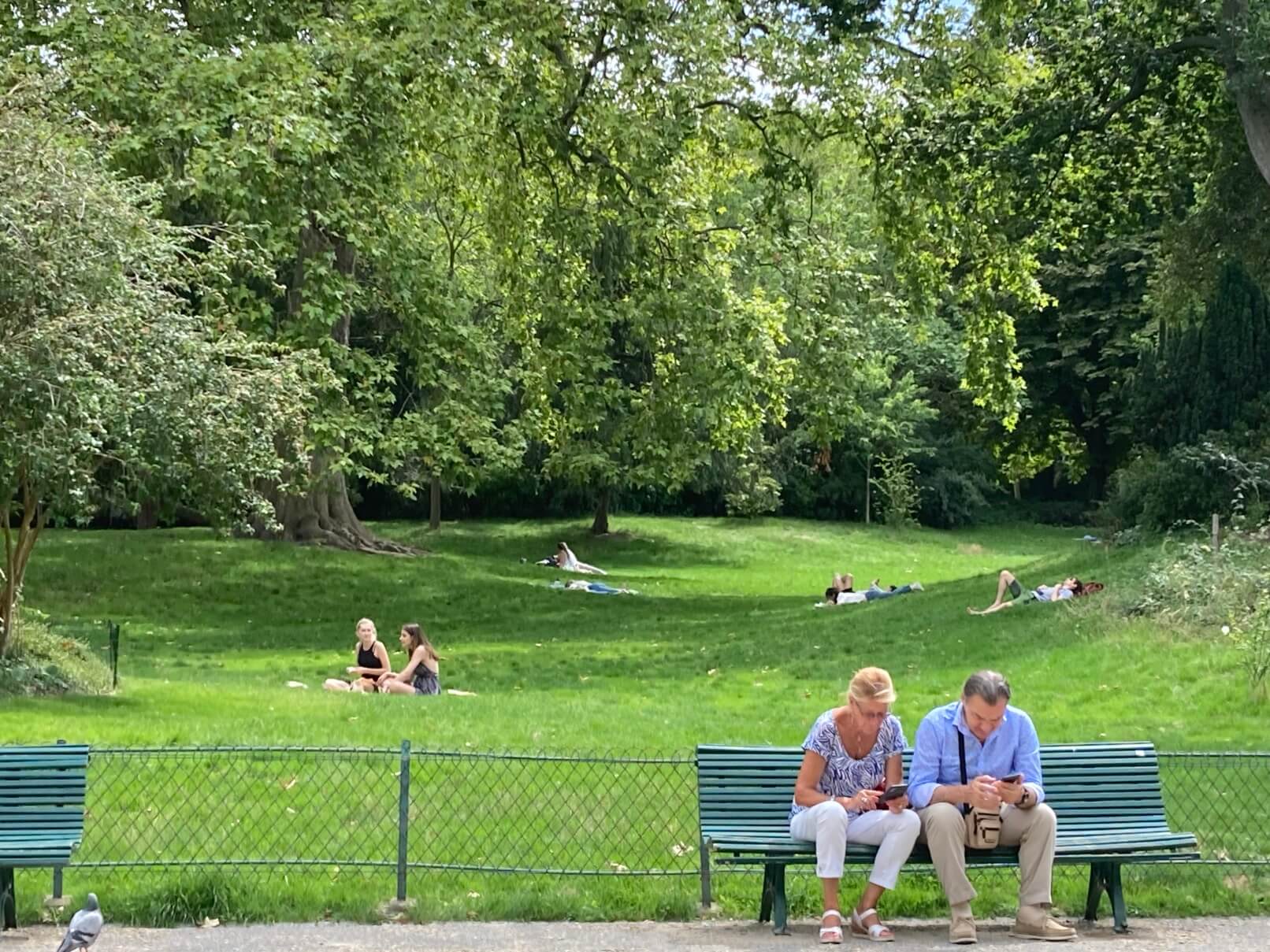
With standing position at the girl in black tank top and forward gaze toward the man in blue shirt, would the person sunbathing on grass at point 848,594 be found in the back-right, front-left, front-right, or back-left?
back-left

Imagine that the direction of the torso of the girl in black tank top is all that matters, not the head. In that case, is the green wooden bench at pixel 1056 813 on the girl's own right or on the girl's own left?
on the girl's own left

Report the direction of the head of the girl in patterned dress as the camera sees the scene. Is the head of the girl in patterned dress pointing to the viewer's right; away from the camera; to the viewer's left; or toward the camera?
to the viewer's left

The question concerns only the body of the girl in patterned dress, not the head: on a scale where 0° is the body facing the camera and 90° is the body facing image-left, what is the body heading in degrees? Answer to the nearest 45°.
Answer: approximately 90°

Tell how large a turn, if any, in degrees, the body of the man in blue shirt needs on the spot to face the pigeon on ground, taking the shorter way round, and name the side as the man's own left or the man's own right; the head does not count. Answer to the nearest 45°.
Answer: approximately 45° to the man's own right

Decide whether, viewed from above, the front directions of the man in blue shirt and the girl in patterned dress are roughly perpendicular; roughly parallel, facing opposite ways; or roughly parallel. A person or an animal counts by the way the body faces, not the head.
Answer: roughly perpendicular

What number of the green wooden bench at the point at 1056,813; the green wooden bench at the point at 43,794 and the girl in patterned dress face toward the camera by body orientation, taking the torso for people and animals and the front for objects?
2

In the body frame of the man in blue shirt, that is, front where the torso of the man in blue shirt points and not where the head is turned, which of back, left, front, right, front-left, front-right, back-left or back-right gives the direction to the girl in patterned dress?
back-right

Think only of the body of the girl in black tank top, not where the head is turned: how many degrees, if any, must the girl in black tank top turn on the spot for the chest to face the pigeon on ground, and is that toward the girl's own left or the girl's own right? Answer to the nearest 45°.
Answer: approximately 45° to the girl's own left

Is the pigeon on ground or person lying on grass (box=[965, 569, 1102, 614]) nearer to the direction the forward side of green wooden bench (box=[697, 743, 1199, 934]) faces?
the pigeon on ground

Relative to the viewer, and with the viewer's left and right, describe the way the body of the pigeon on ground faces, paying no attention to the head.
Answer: facing away from the viewer and to the right of the viewer

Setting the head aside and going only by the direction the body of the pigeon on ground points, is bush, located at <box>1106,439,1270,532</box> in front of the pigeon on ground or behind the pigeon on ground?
in front

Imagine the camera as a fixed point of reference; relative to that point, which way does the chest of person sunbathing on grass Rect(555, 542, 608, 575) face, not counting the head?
to the viewer's right

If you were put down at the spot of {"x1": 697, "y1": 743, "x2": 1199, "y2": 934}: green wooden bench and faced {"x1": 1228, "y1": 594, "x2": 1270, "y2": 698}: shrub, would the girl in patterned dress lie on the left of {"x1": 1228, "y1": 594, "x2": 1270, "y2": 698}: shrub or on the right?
left
